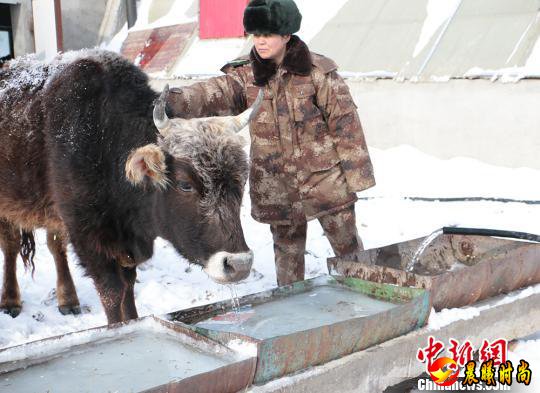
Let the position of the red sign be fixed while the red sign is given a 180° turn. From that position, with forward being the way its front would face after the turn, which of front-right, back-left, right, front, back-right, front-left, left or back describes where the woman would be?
back

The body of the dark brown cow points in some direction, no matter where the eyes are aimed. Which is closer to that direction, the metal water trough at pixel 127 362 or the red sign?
the metal water trough

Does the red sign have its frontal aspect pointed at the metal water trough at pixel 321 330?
yes

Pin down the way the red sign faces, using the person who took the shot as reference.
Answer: facing the viewer

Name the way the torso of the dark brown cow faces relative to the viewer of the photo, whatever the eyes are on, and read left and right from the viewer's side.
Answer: facing the viewer and to the right of the viewer

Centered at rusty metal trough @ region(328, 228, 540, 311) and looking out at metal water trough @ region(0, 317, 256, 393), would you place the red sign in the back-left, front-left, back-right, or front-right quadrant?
back-right

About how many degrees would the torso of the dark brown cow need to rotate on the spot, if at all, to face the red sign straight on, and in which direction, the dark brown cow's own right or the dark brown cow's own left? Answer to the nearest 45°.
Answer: approximately 135° to the dark brown cow's own left

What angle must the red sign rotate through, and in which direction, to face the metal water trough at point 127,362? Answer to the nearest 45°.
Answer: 0° — it already faces it

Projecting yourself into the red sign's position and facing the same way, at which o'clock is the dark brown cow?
The dark brown cow is roughly at 12 o'clock from the red sign.

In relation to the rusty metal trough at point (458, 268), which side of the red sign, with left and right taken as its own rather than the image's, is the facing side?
front

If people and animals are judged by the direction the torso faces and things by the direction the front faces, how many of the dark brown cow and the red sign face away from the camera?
0
